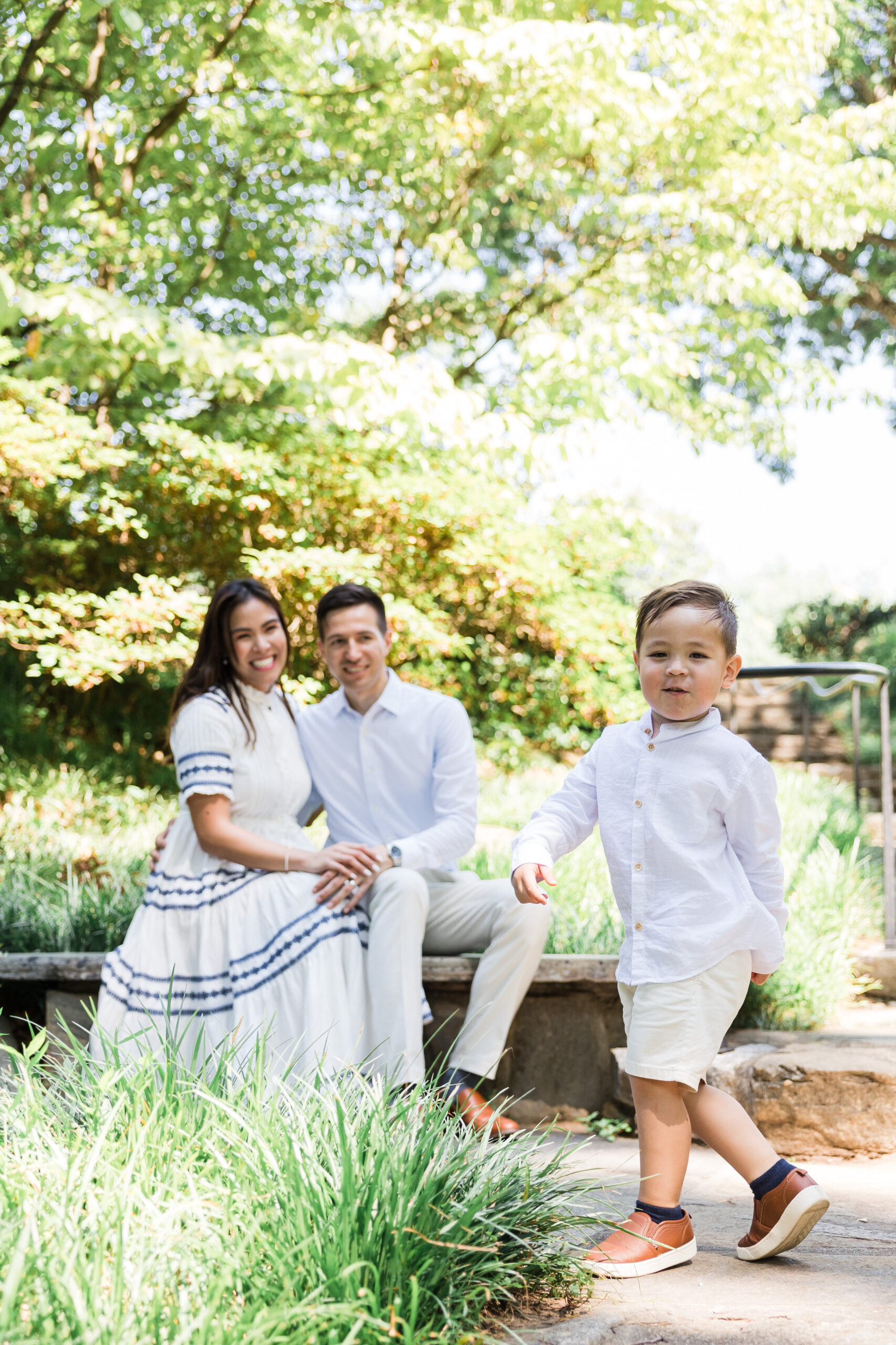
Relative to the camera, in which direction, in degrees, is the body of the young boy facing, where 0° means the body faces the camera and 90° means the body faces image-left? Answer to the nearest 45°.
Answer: approximately 45°

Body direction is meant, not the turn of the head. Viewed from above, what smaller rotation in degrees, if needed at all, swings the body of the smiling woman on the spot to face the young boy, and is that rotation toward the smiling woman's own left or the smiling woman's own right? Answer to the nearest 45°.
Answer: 0° — they already face them

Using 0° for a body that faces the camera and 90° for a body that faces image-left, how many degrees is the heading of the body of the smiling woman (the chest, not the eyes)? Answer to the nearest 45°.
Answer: approximately 315°

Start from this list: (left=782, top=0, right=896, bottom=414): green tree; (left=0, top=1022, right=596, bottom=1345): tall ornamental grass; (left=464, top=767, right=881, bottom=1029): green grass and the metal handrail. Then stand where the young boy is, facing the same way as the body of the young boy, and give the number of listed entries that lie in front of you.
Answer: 1

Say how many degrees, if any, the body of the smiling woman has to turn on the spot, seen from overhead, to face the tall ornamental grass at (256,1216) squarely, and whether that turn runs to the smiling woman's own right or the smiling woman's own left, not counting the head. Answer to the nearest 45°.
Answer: approximately 45° to the smiling woman's own right

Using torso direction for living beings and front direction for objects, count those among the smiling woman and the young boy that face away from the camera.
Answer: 0

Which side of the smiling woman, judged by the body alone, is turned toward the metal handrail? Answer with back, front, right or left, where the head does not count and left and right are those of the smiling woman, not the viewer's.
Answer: left

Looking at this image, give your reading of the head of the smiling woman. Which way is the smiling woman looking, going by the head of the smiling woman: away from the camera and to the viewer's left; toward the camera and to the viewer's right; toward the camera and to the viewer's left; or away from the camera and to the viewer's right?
toward the camera and to the viewer's right

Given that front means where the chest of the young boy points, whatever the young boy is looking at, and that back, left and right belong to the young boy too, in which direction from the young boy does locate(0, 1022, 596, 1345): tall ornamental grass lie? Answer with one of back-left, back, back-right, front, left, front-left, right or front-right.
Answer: front
